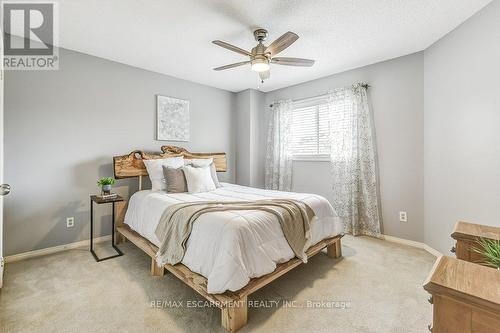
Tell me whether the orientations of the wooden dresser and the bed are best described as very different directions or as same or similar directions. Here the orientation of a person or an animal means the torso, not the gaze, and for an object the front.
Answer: very different directions

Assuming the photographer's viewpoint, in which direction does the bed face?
facing the viewer and to the right of the viewer

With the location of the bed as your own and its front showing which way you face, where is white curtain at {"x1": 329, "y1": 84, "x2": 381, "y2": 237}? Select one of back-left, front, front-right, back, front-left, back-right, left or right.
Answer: left

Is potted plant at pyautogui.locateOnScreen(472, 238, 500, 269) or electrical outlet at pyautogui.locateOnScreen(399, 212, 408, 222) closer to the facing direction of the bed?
the potted plant

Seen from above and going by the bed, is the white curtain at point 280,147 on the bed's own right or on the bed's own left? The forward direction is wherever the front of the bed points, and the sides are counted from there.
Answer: on the bed's own left

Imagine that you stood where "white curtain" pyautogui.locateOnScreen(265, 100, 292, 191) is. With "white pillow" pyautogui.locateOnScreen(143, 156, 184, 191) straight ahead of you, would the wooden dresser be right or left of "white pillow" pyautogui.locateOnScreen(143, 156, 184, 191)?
left

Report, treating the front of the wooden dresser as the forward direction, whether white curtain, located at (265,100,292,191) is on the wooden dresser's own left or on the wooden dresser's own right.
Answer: on the wooden dresser's own right

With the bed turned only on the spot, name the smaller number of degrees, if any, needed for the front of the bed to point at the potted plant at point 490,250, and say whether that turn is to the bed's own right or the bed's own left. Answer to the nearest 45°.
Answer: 0° — it already faces it

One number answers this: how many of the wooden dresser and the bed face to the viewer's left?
1

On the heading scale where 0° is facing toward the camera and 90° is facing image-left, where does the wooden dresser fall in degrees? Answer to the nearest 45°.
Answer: approximately 90°

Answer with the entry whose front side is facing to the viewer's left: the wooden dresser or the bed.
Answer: the wooden dresser

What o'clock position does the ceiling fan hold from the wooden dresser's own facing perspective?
The ceiling fan is roughly at 1 o'clock from the wooden dresser.

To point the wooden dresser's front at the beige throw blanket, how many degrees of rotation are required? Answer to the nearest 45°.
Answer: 0° — it already faces it
